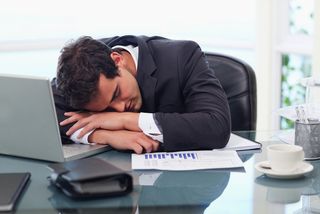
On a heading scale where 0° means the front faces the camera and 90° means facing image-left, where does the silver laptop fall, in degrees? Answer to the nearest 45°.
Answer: approximately 225°

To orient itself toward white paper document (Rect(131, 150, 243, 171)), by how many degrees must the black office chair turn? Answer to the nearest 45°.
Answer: approximately 45° to its left

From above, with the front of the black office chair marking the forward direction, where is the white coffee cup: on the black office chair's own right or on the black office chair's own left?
on the black office chair's own left

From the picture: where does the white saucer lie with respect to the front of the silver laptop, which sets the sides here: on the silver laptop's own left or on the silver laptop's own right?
on the silver laptop's own right

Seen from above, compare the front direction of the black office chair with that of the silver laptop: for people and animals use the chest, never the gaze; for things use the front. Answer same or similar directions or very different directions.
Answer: very different directions

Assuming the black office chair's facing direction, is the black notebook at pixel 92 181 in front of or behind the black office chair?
in front

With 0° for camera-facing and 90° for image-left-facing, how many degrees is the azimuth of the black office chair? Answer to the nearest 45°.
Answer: approximately 45°
